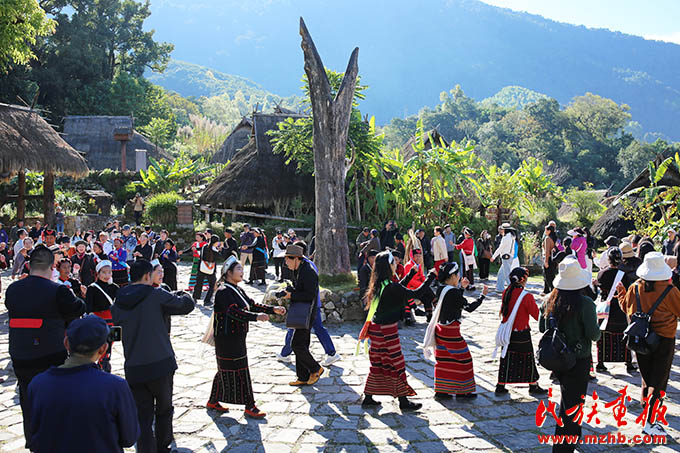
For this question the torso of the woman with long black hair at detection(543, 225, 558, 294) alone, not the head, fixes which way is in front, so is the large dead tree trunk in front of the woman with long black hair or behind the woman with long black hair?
in front

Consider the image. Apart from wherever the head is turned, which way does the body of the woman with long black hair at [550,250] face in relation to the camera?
to the viewer's left

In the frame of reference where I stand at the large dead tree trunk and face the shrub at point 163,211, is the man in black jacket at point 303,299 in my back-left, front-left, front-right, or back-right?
back-left

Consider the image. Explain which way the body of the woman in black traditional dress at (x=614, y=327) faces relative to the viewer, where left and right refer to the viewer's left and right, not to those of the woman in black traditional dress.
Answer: facing away from the viewer and to the left of the viewer

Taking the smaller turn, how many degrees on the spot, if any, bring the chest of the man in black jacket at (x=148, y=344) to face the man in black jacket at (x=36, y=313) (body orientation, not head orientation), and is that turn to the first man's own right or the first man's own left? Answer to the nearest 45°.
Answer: approximately 90° to the first man's own left

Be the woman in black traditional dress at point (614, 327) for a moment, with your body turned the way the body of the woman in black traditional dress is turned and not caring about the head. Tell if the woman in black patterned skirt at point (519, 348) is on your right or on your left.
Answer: on your left

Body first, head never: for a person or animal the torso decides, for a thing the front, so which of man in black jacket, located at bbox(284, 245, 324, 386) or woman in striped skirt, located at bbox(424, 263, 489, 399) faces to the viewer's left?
the man in black jacket

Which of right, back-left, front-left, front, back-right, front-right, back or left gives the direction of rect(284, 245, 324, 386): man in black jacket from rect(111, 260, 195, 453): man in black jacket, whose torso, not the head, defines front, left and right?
front

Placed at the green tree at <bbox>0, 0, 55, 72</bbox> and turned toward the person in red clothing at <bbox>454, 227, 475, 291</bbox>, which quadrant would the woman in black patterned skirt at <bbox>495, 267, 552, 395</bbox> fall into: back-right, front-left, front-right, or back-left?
front-right

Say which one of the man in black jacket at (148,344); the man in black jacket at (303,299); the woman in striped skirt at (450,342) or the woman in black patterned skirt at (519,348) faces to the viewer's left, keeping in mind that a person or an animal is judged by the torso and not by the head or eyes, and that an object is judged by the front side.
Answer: the man in black jacket at (303,299)

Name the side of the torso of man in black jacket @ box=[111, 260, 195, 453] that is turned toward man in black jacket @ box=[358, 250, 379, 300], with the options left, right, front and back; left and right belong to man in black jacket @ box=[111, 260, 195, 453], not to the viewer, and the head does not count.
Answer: front

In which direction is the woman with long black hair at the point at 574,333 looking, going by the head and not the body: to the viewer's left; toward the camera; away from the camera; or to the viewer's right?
away from the camera

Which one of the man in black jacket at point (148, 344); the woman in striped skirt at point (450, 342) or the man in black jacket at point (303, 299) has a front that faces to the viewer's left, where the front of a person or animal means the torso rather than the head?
the man in black jacket at point (303, 299)

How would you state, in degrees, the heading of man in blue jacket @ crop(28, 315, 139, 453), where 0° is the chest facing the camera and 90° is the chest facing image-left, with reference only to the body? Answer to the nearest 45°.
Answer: approximately 180°

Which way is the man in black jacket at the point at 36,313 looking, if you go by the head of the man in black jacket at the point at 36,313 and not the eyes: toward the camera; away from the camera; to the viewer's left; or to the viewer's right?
away from the camera

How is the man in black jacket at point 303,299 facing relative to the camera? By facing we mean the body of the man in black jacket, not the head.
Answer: to the viewer's left
